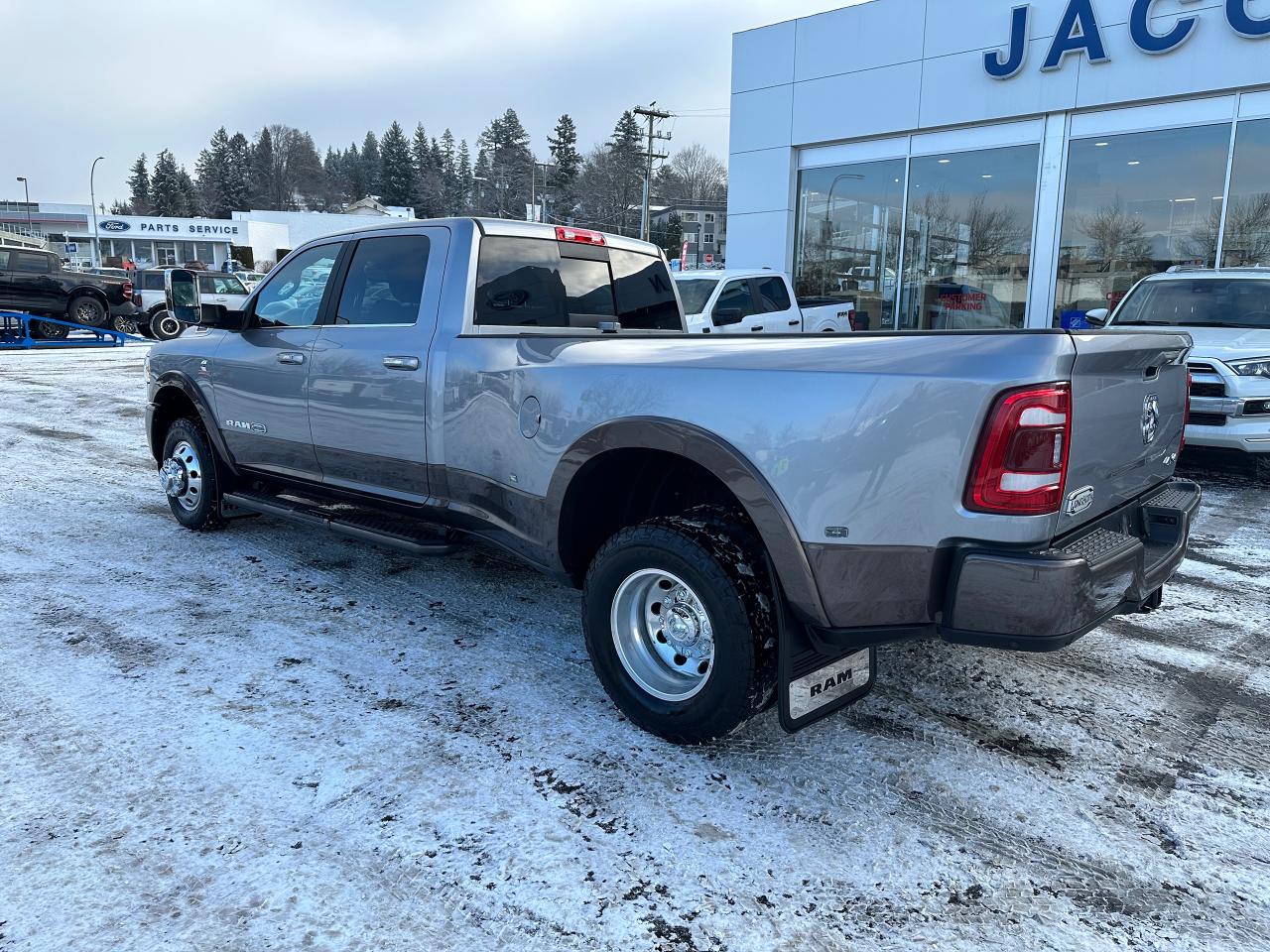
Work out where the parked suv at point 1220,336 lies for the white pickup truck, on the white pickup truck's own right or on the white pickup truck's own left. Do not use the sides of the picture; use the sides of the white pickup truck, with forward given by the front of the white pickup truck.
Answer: on the white pickup truck's own left

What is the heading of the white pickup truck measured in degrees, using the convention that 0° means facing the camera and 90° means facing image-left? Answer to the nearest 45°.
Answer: approximately 45°

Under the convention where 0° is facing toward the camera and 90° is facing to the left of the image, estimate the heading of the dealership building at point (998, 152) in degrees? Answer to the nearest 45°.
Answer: approximately 45°

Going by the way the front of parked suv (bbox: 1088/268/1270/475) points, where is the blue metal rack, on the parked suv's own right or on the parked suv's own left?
on the parked suv's own right

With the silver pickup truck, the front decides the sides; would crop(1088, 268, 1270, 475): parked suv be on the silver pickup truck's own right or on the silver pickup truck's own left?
on the silver pickup truck's own right

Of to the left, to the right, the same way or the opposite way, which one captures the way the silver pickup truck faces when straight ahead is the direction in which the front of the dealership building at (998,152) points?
to the right

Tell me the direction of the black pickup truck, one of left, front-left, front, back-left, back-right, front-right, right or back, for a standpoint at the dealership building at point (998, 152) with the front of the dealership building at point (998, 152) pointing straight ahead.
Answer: front-right

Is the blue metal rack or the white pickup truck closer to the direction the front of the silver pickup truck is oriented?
the blue metal rack

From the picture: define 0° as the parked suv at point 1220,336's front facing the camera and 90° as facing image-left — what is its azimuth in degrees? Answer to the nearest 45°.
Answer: approximately 45°

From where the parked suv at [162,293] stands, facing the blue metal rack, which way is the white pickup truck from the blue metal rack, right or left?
left

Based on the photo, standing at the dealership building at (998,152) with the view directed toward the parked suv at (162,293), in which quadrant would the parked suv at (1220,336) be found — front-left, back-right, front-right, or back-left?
back-left
